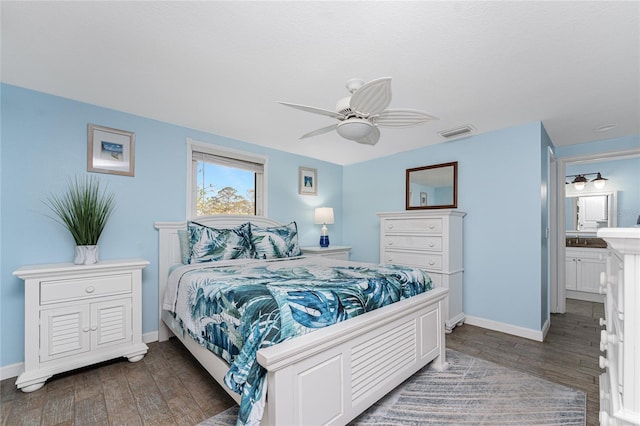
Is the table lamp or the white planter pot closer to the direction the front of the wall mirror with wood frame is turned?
the white planter pot

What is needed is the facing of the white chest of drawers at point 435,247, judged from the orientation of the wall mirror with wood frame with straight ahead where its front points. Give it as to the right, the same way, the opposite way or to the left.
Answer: the same way

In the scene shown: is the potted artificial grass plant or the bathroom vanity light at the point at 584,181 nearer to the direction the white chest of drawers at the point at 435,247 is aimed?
the potted artificial grass plant

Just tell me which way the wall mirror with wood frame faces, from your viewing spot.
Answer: facing the viewer and to the left of the viewer

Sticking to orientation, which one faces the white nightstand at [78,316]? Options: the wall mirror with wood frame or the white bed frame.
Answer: the wall mirror with wood frame

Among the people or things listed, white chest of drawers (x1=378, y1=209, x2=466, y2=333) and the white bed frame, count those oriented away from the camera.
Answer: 0

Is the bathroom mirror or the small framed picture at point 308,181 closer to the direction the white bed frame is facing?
the bathroom mirror

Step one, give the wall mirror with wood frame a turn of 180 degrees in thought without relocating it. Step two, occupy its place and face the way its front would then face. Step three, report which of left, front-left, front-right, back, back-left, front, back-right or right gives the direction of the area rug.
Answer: back-right

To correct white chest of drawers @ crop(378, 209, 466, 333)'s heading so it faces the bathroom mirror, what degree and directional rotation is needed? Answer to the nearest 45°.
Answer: approximately 180°

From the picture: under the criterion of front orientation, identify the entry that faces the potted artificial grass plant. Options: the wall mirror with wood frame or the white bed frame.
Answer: the wall mirror with wood frame

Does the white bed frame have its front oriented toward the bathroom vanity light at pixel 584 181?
no

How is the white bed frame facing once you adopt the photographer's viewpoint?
facing the viewer and to the right of the viewer

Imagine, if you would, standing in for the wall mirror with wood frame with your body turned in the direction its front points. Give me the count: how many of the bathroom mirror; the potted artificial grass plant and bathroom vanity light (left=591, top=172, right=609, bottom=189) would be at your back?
2

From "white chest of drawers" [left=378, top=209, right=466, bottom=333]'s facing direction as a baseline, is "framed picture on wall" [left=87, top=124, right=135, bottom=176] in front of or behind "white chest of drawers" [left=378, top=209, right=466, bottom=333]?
in front

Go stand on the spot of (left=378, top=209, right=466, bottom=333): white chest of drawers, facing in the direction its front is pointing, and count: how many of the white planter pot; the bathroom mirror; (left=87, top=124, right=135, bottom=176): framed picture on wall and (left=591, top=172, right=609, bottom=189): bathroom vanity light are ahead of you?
2

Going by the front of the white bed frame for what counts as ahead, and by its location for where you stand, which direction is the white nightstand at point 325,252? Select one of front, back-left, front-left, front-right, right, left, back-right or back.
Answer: back-left

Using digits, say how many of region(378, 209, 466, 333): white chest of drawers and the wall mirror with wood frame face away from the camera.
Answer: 0
